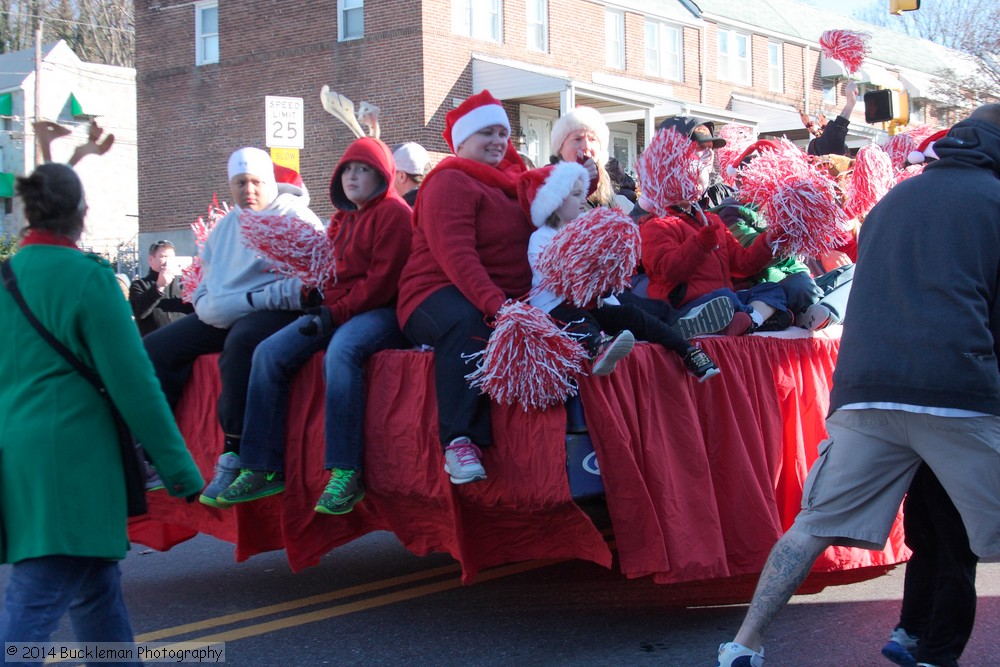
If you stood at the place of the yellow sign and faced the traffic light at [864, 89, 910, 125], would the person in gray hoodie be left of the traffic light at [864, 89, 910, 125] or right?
right

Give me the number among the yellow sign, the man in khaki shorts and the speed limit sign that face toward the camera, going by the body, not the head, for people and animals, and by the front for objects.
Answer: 2

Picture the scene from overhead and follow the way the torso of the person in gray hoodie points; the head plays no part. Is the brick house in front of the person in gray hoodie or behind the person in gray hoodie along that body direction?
behind

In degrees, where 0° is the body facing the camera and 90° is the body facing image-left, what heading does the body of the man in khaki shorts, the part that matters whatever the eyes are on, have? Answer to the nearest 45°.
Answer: approximately 180°

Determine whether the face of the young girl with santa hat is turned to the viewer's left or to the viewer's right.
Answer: to the viewer's right

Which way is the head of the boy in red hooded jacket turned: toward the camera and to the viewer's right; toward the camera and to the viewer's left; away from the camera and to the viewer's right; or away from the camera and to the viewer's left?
toward the camera and to the viewer's left

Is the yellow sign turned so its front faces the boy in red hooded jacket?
yes

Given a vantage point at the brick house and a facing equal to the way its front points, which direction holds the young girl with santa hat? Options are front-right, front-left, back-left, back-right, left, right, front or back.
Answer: front-right

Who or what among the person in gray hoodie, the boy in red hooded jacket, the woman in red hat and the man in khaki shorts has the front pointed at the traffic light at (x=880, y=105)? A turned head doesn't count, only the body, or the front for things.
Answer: the man in khaki shorts

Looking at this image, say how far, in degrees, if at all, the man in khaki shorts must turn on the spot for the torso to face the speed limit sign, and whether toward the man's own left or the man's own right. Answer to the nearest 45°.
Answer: approximately 45° to the man's own left

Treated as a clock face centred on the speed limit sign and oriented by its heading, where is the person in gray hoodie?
The person in gray hoodie is roughly at 12 o'clock from the speed limit sign.
